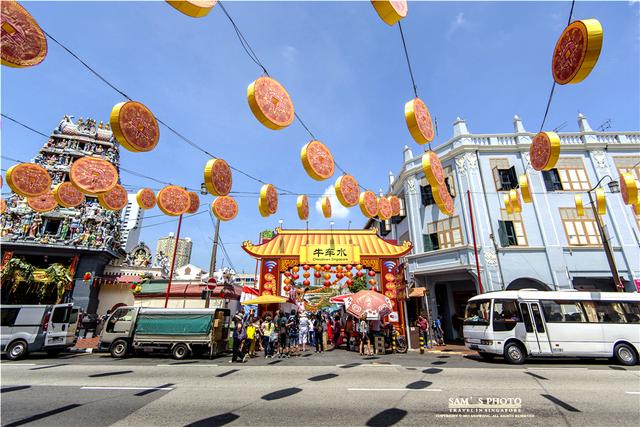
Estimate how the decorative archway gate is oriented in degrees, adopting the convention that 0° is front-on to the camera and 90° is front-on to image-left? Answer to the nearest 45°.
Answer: approximately 0°

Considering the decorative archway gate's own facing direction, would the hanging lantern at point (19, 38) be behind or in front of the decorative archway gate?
in front

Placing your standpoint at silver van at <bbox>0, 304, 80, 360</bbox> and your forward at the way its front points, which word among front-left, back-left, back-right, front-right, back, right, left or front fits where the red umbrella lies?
back

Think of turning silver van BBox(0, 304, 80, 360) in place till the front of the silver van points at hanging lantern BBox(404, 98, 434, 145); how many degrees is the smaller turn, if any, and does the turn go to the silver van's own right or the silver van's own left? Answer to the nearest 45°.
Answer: approximately 135° to the silver van's own left

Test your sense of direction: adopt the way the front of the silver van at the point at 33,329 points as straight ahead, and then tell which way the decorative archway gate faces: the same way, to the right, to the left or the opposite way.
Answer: to the left

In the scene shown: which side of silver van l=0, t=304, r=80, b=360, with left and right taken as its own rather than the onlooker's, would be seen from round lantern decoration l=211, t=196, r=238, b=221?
back

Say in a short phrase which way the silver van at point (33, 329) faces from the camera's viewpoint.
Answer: facing away from the viewer and to the left of the viewer

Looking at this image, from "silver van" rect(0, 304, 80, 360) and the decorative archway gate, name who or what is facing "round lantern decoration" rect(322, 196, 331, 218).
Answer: the decorative archway gate

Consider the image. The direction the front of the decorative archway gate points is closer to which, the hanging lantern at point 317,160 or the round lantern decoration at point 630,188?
the hanging lantern

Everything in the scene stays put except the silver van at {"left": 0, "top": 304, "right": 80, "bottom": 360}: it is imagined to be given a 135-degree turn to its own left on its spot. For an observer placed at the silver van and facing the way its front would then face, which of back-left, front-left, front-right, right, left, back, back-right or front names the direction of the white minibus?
front-left

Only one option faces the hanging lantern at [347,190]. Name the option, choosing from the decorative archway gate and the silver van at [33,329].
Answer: the decorative archway gate

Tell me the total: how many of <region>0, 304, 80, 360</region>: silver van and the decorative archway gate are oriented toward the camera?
1

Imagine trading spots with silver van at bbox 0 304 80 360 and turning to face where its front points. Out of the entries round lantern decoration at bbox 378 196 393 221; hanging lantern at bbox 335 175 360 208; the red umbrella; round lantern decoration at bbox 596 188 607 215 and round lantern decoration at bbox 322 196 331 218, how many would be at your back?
5

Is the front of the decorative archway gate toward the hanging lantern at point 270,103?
yes
